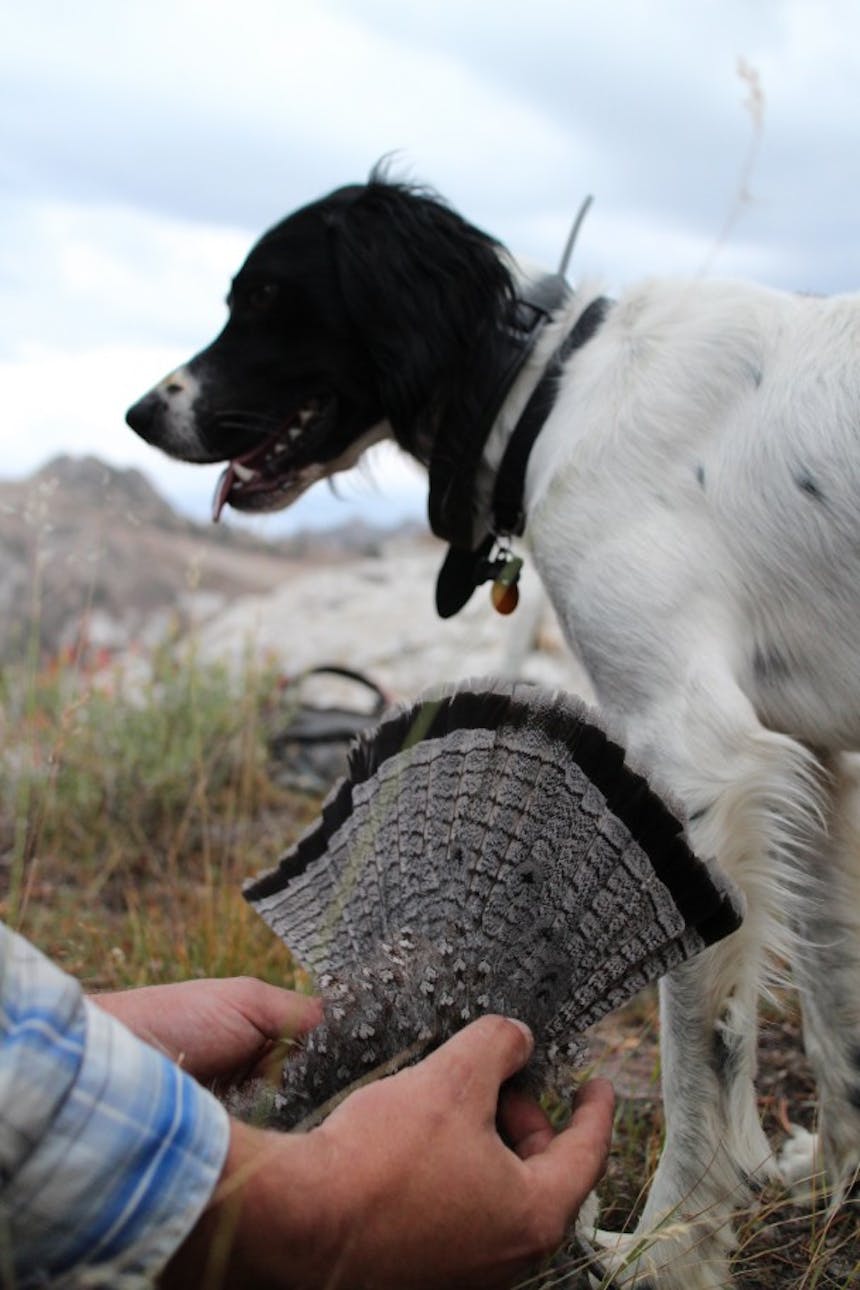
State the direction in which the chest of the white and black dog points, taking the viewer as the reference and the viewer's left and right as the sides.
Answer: facing to the left of the viewer
